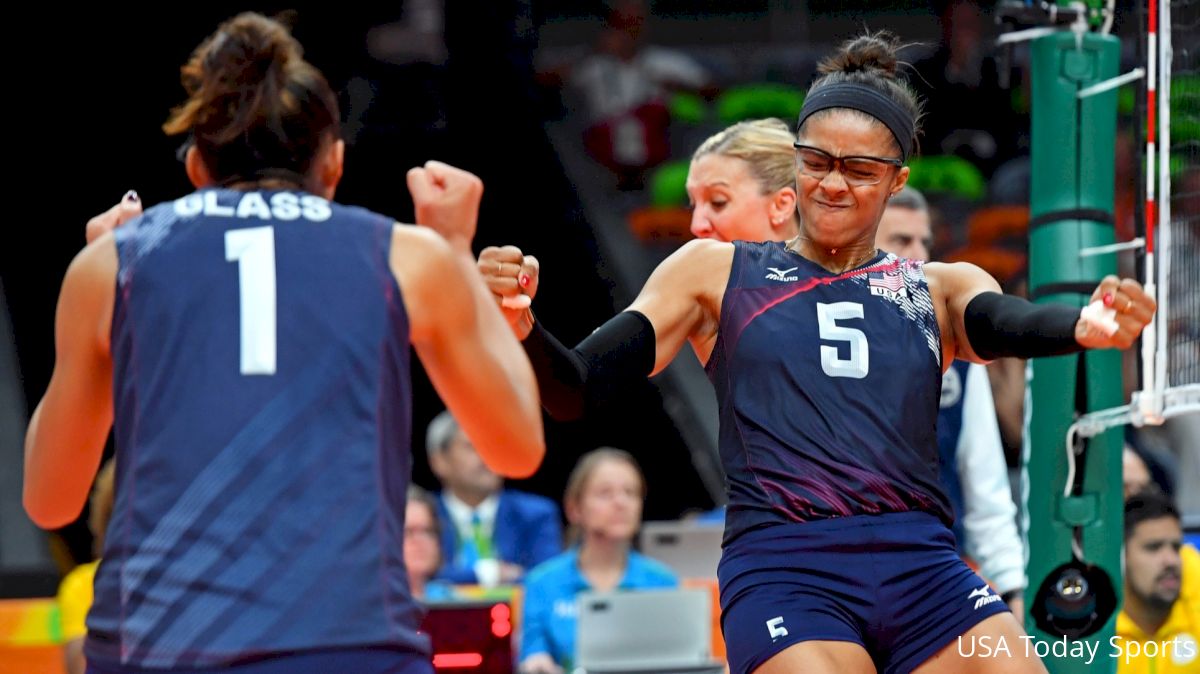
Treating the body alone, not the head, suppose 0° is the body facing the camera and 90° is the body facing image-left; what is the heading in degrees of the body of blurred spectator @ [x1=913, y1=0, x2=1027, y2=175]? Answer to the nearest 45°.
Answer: approximately 0°

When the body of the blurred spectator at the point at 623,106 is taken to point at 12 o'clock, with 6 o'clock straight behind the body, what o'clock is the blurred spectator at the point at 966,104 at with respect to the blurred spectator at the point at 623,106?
the blurred spectator at the point at 966,104 is roughly at 9 o'clock from the blurred spectator at the point at 623,106.

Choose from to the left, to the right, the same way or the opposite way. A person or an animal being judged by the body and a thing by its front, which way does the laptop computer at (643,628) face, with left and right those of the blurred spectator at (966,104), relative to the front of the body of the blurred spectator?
the opposite way

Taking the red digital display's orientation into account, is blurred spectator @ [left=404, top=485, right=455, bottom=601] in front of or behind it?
behind

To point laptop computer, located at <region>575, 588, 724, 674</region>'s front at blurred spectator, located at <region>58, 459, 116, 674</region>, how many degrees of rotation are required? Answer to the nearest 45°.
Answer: approximately 90° to its left

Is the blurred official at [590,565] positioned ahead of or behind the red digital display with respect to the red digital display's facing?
behind

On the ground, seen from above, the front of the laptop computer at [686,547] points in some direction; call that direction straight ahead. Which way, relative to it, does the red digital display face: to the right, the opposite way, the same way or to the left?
the opposite way

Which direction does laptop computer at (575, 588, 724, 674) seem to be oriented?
away from the camera

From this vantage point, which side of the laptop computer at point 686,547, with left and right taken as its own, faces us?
back

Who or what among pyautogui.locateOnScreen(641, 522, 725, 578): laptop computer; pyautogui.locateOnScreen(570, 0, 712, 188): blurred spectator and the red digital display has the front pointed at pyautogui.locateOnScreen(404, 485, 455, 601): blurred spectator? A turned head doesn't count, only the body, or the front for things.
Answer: pyautogui.locateOnScreen(570, 0, 712, 188): blurred spectator

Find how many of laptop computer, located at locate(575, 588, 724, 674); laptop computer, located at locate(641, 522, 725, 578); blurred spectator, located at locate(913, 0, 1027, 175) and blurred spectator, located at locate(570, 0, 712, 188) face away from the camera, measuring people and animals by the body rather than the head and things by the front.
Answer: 2

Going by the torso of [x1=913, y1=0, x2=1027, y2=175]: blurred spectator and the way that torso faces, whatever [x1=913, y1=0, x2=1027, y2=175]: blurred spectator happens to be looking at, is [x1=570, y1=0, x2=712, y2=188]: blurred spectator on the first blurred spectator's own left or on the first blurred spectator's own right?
on the first blurred spectator's own right
